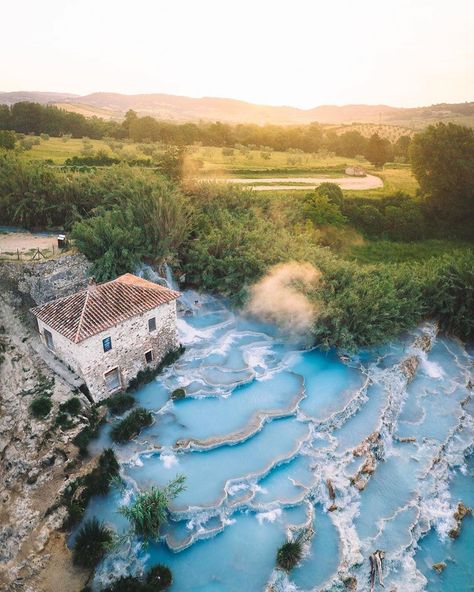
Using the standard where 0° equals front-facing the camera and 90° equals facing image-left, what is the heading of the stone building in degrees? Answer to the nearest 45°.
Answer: approximately 315°

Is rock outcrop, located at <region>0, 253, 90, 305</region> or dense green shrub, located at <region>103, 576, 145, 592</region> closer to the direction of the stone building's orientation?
the dense green shrub

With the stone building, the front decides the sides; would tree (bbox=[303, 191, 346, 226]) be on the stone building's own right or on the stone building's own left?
on the stone building's own left

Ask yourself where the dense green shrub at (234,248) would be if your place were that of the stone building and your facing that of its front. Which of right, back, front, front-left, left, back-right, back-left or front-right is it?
left

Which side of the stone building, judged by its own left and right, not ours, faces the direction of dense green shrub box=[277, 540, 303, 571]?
front

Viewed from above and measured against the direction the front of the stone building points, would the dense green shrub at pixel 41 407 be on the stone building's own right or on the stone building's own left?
on the stone building's own right

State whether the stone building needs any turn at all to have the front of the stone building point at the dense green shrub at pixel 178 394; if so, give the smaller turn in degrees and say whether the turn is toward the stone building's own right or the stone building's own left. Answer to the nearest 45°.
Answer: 0° — it already faces it

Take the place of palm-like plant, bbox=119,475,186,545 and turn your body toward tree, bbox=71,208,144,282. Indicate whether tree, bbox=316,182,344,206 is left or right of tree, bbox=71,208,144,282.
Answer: right

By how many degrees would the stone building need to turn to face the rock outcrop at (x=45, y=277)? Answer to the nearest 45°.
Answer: approximately 180°

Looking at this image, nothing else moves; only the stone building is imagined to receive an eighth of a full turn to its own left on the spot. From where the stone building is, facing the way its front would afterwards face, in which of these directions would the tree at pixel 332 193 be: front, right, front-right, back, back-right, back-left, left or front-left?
front-left

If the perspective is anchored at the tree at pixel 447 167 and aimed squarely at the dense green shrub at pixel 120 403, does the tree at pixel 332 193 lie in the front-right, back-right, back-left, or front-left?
front-right

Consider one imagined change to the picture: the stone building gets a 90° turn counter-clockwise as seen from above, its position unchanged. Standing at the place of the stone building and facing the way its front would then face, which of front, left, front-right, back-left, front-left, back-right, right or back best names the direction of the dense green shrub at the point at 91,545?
back-right

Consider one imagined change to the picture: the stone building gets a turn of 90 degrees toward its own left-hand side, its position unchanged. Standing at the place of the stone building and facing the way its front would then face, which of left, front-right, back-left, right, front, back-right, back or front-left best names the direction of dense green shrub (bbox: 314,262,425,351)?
front-right

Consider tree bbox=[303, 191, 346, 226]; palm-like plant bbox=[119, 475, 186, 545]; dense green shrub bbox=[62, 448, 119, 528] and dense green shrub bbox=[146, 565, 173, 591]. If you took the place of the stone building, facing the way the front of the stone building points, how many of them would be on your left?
1
